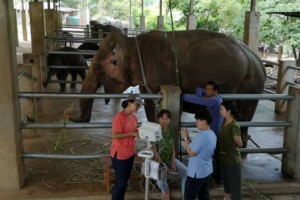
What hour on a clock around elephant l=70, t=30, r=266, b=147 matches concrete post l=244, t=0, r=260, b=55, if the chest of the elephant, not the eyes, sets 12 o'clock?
The concrete post is roughly at 4 o'clock from the elephant.

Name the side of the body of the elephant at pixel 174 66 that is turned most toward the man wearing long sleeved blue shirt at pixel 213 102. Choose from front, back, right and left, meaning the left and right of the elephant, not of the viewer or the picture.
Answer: left

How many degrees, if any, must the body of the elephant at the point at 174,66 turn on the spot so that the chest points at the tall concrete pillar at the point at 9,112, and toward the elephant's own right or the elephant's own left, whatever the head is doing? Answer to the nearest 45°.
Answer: approximately 45° to the elephant's own left

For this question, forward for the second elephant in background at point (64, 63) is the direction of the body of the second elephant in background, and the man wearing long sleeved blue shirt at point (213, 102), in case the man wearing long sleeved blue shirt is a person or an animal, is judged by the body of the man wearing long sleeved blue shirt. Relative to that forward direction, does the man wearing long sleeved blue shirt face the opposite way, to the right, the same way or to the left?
the same way

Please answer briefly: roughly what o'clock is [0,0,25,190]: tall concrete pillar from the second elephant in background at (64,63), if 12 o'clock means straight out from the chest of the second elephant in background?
The tall concrete pillar is roughly at 9 o'clock from the second elephant in background.

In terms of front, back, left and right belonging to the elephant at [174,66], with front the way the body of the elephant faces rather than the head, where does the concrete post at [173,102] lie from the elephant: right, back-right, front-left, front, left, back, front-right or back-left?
left

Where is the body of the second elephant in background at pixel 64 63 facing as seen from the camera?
to the viewer's left

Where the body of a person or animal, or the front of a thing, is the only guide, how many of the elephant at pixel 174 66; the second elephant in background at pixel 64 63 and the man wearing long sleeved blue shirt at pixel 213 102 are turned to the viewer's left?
3

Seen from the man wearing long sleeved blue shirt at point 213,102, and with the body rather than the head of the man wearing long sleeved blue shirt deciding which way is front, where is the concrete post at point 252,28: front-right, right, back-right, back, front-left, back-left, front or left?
right

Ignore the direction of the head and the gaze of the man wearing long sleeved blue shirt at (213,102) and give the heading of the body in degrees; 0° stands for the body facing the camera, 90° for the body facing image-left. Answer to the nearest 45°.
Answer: approximately 90°

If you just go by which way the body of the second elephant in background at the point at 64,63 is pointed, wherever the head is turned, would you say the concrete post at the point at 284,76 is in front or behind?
behind

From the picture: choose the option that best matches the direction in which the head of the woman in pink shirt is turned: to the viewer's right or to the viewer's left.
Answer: to the viewer's right

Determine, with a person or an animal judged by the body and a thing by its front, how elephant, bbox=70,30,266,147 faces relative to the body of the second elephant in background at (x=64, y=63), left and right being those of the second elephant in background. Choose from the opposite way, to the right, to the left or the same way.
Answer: the same way

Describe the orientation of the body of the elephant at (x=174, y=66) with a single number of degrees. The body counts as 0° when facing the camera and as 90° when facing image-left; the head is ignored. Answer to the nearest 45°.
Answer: approximately 90°
